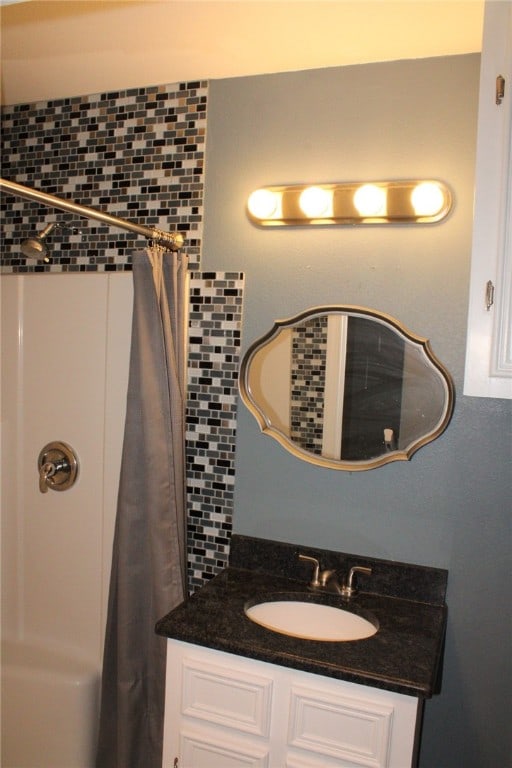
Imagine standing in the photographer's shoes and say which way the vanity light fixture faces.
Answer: facing the viewer

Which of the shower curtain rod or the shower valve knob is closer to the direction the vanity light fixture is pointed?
the shower curtain rod

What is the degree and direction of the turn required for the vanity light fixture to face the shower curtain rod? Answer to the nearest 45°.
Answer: approximately 90° to its right

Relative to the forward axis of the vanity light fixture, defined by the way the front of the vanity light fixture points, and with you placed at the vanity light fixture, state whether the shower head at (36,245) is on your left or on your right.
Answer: on your right

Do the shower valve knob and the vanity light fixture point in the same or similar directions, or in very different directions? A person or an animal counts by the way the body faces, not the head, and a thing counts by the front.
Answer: same or similar directions

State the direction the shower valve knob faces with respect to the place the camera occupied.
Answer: facing the viewer and to the left of the viewer

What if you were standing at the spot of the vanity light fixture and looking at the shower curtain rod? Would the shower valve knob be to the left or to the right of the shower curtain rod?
right

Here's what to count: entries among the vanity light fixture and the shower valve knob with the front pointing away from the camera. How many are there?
0

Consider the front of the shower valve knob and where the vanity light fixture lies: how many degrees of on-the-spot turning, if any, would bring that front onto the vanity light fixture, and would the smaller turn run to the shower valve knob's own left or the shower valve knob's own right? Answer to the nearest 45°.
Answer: approximately 90° to the shower valve knob's own left
